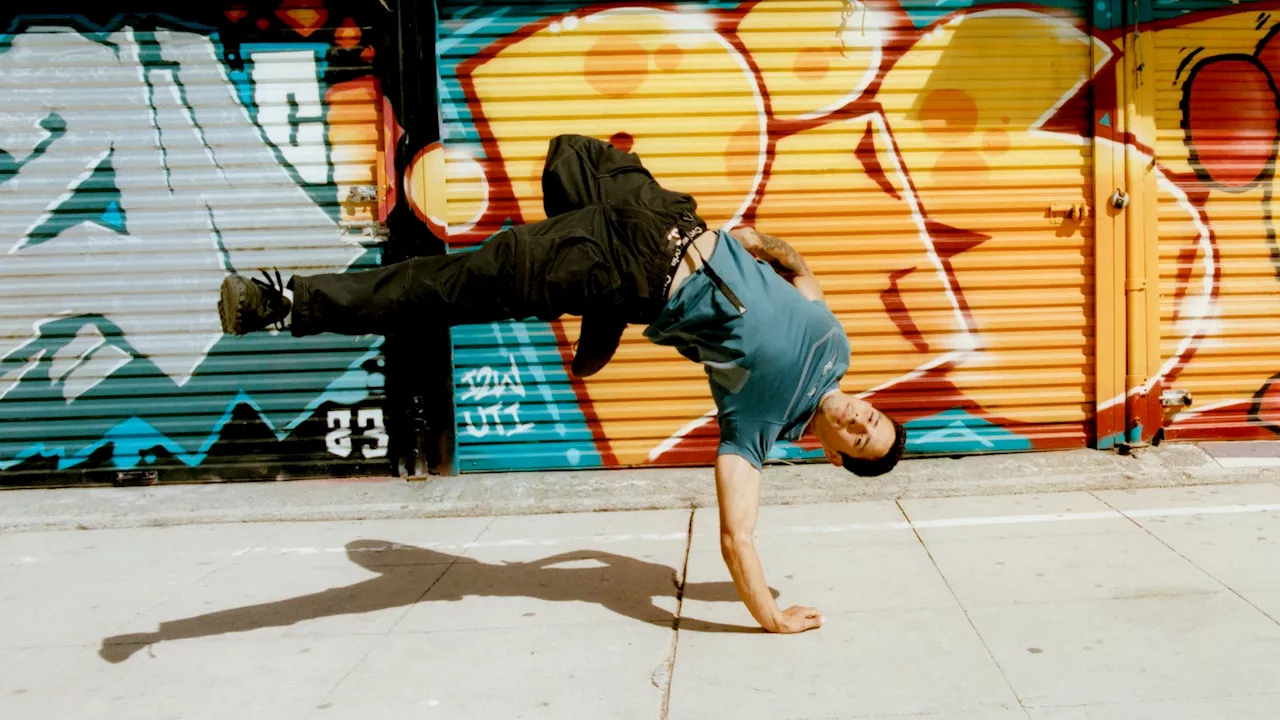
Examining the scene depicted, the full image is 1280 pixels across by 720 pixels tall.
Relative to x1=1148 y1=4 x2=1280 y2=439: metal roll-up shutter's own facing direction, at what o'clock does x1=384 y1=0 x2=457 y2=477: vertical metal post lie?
The vertical metal post is roughly at 2 o'clock from the metal roll-up shutter.

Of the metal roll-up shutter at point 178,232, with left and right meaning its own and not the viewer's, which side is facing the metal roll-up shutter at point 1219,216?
left

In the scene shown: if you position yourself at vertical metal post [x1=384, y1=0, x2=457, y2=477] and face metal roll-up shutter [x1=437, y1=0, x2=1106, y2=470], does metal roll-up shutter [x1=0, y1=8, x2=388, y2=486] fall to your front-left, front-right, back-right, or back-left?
back-left

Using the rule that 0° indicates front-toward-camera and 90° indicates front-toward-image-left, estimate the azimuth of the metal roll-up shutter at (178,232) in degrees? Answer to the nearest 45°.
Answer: approximately 0°

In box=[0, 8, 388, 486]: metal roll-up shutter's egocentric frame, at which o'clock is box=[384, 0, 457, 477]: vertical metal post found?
The vertical metal post is roughly at 10 o'clock from the metal roll-up shutter.

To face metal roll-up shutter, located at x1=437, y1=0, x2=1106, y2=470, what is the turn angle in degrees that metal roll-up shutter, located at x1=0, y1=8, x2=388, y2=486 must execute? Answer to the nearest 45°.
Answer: approximately 90° to its left

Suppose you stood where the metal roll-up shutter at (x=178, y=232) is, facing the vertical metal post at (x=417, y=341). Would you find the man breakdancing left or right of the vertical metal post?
right

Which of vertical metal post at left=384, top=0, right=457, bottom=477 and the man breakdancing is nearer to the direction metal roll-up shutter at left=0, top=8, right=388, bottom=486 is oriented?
the man breakdancing

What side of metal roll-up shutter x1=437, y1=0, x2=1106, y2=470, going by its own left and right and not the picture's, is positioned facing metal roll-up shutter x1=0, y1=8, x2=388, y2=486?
right
